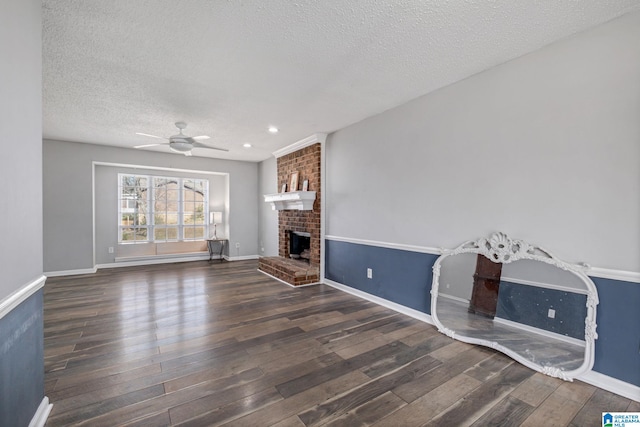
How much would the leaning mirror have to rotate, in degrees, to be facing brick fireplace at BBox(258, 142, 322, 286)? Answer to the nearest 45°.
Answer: approximately 45° to its right

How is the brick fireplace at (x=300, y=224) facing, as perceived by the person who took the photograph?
facing the viewer and to the left of the viewer

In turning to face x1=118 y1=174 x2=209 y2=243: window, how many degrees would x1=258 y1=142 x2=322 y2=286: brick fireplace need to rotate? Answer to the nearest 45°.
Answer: approximately 90° to its right

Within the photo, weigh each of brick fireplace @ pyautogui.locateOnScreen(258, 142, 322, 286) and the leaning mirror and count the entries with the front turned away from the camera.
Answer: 0

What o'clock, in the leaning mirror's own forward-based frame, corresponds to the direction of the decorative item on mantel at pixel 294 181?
The decorative item on mantel is roughly at 2 o'clock from the leaning mirror.

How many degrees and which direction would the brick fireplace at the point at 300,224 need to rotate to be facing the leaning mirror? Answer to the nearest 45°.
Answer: approximately 90° to its left
